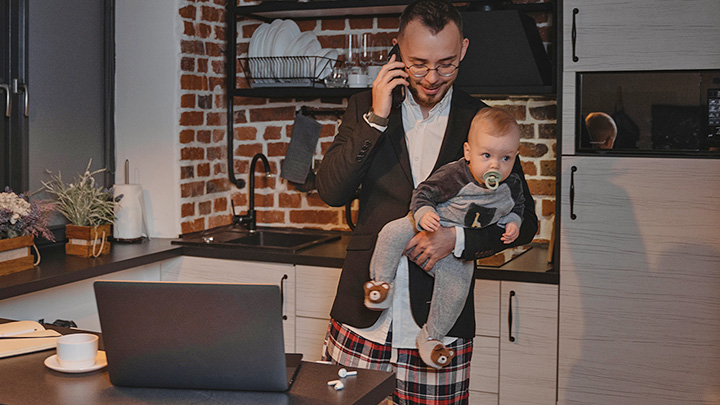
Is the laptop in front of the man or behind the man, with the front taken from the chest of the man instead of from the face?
in front

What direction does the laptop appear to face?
away from the camera

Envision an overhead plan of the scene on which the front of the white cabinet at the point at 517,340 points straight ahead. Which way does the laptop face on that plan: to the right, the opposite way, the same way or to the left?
the opposite way

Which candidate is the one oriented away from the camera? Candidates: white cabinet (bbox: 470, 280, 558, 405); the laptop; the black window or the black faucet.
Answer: the laptop

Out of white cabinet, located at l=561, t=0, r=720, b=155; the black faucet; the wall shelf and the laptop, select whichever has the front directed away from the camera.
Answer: the laptop

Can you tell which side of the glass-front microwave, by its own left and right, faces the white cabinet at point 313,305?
right

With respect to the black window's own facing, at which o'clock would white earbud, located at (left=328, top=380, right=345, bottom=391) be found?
The white earbud is roughly at 1 o'clock from the black window.

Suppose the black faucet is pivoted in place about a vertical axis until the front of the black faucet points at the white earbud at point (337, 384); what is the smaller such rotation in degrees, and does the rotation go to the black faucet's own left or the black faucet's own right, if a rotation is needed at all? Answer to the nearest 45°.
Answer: approximately 45° to the black faucet's own right

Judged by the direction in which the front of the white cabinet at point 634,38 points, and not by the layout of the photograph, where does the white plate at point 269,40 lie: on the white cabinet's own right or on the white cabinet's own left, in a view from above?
on the white cabinet's own right

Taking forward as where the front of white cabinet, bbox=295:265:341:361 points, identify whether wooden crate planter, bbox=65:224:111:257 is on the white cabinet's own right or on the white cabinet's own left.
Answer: on the white cabinet's own right
